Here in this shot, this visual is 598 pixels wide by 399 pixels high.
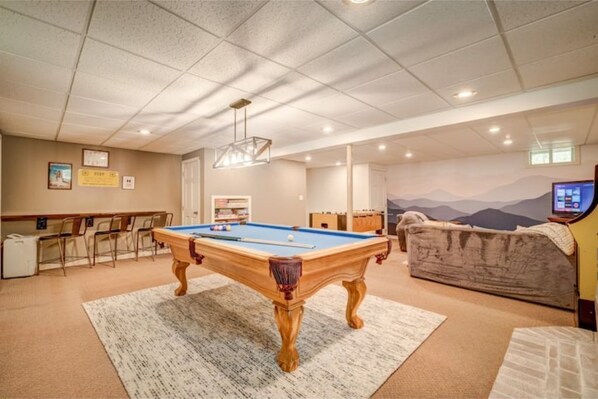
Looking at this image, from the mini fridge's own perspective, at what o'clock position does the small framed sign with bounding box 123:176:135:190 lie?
The small framed sign is roughly at 8 o'clock from the mini fridge.

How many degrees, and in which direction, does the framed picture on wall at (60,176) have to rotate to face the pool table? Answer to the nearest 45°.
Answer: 0° — it already faces it

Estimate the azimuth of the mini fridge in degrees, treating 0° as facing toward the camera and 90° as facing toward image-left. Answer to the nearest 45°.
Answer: approximately 0°

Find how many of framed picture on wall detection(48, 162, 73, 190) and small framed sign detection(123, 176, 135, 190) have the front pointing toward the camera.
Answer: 2

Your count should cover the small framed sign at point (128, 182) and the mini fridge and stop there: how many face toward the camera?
2

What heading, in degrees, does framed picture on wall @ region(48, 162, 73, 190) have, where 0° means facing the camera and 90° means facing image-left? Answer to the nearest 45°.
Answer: approximately 0°

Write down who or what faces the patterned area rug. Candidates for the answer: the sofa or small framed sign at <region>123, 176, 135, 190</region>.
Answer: the small framed sign

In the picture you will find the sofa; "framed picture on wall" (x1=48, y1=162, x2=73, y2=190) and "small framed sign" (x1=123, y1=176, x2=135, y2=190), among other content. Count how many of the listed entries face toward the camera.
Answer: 2

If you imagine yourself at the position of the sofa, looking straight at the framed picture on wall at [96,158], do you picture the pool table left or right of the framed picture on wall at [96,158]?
left
